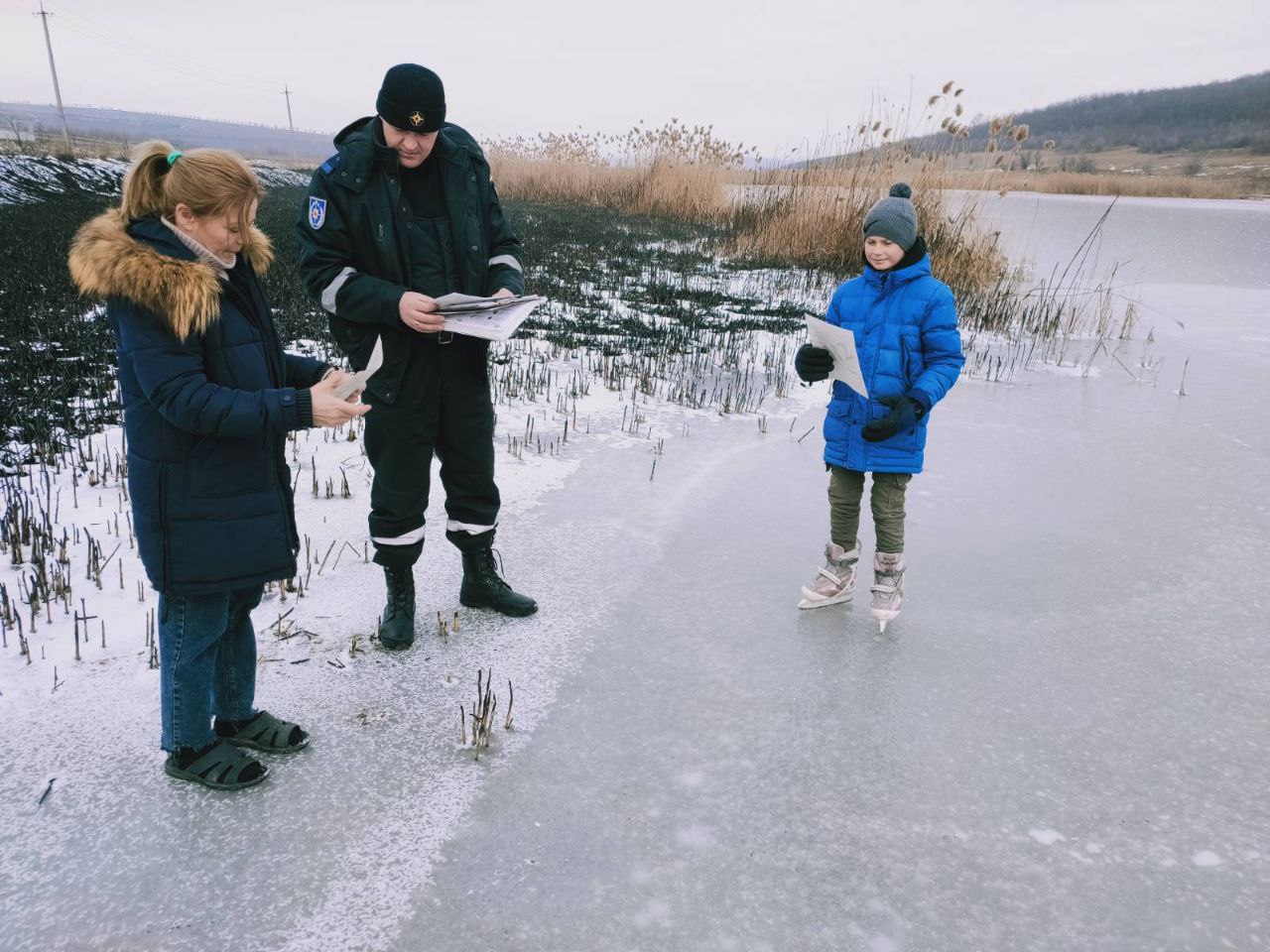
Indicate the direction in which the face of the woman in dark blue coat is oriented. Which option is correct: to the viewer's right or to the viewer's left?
to the viewer's right

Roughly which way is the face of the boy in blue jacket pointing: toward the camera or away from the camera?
toward the camera

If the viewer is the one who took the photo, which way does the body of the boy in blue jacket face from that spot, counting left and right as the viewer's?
facing the viewer and to the left of the viewer

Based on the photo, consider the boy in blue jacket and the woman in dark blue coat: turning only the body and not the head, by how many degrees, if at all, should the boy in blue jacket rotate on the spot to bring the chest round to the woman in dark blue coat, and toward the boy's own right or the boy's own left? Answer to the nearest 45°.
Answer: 0° — they already face them
